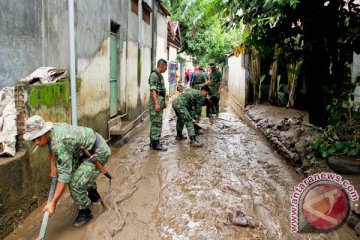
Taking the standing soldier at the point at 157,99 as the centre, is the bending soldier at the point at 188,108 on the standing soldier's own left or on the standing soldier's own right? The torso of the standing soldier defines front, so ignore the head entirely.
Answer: on the standing soldier's own left

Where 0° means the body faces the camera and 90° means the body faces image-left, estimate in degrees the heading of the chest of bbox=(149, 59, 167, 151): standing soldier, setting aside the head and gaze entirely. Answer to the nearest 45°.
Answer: approximately 270°

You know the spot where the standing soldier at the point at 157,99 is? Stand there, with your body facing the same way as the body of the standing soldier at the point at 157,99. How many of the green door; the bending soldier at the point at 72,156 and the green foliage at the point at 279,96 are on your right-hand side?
1

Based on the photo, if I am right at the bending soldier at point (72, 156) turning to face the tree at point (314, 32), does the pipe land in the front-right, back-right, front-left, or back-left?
front-left

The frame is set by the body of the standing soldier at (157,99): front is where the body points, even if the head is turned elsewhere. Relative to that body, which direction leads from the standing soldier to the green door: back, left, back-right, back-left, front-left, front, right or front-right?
back-left

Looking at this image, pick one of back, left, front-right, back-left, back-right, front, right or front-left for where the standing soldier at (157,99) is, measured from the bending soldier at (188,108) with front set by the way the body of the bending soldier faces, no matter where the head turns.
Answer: back-right

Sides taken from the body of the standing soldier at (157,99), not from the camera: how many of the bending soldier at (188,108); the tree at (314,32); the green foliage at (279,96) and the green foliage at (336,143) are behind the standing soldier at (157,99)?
0

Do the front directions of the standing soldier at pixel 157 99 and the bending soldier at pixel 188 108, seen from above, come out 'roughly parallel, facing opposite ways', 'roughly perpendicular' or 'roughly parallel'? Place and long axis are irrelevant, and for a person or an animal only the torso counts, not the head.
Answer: roughly parallel

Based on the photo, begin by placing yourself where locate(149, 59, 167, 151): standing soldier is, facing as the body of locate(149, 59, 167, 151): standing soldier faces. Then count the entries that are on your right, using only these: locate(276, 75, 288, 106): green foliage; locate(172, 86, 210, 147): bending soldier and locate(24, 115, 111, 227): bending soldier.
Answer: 1

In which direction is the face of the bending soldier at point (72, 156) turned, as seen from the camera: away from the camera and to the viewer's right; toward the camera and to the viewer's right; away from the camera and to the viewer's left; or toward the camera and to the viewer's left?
toward the camera and to the viewer's left

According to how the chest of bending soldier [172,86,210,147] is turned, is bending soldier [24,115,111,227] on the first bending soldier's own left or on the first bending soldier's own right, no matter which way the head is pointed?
on the first bending soldier's own right

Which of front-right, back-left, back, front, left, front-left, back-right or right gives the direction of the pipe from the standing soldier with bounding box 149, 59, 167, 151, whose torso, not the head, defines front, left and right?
back-right

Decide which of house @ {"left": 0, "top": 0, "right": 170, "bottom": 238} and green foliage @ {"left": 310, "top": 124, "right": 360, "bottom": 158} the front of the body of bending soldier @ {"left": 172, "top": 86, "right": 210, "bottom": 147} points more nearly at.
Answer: the green foliage

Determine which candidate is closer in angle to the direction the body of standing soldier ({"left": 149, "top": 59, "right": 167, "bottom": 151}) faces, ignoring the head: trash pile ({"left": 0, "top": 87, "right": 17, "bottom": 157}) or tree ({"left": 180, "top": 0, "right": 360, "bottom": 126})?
the tree
